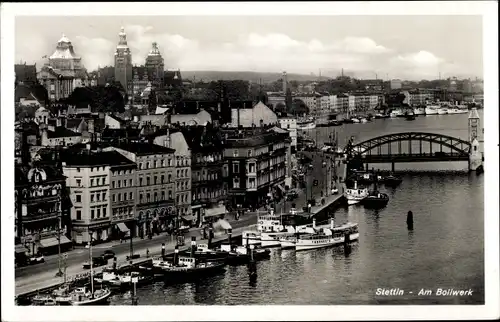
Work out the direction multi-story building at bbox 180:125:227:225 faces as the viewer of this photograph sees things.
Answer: facing the viewer and to the right of the viewer

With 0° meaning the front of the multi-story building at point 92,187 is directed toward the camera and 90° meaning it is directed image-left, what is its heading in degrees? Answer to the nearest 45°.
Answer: approximately 315°

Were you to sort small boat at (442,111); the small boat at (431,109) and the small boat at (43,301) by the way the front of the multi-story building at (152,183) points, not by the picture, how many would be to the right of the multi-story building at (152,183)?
1

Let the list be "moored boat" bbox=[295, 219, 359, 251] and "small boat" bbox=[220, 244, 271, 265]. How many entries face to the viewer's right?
1
